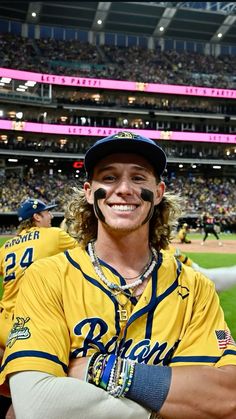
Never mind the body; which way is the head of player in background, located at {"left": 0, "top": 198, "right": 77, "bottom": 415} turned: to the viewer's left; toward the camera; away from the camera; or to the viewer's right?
to the viewer's right

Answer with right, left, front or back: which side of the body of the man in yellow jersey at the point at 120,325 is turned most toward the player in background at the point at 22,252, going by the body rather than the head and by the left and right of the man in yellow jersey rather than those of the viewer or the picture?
back

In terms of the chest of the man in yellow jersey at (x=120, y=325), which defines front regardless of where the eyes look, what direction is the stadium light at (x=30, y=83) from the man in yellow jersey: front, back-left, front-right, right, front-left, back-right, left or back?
back

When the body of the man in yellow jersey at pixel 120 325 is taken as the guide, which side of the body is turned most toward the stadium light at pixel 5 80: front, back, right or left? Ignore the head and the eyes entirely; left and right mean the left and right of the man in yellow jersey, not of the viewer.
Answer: back

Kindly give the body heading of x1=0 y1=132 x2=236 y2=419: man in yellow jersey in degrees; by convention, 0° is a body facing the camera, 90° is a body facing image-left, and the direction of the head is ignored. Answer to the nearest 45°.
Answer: approximately 0°
